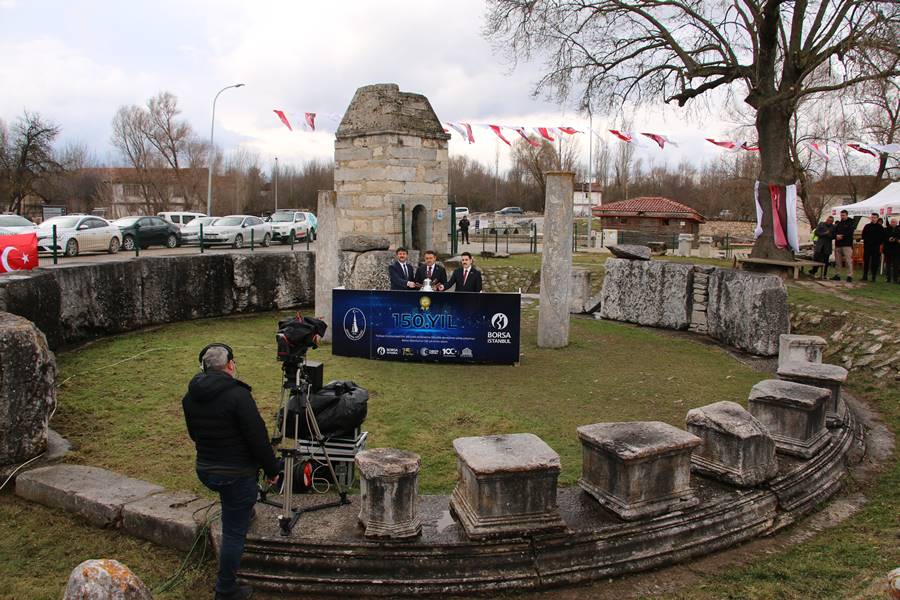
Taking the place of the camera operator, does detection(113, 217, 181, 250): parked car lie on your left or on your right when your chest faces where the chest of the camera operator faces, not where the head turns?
on your left

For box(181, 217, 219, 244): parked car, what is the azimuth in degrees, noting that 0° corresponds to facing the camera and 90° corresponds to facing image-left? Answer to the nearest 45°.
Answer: approximately 45°

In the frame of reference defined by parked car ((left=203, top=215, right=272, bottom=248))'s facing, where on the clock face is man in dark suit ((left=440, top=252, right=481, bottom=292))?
The man in dark suit is roughly at 10 o'clock from the parked car.

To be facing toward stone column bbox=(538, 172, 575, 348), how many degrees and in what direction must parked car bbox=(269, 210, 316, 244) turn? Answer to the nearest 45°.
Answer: approximately 45° to its left

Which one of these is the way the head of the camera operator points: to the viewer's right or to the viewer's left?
to the viewer's right

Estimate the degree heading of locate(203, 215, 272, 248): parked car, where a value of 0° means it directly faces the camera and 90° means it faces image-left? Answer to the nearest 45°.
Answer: approximately 45°

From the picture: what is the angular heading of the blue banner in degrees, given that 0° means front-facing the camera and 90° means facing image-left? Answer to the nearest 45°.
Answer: approximately 0°

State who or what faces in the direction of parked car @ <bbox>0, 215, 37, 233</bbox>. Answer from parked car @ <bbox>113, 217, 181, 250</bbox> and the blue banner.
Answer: parked car @ <bbox>113, 217, 181, 250</bbox>

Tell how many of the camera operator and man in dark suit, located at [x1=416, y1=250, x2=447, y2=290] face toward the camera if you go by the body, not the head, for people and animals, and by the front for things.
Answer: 1

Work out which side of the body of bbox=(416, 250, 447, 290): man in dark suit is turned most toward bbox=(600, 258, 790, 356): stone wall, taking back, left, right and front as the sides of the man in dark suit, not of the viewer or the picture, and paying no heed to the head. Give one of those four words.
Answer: left

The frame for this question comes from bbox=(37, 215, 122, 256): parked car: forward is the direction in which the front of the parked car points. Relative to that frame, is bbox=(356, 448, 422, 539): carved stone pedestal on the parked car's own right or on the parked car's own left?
on the parked car's own left

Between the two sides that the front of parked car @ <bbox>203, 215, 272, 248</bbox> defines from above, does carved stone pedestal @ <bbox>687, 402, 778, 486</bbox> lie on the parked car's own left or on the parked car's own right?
on the parked car's own left
